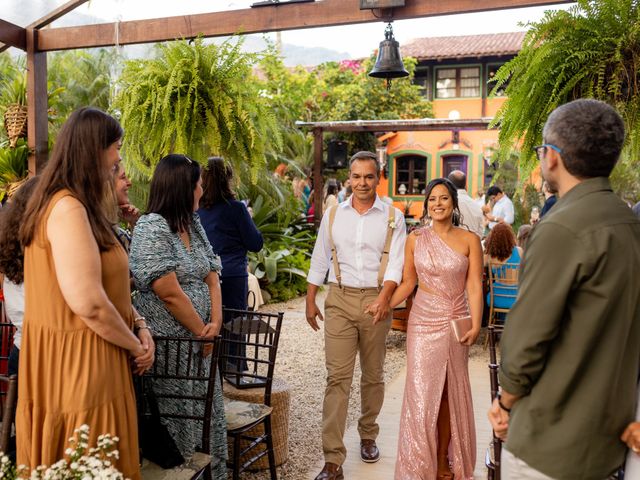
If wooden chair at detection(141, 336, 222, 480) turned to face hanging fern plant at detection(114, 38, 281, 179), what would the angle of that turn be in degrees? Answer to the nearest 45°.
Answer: approximately 135° to its right

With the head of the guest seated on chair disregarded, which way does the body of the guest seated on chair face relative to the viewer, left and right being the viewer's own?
facing away from the viewer

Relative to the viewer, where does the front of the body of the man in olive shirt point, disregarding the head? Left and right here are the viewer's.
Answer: facing away from the viewer and to the left of the viewer

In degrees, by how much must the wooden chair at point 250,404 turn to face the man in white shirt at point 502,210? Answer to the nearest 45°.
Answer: approximately 180°

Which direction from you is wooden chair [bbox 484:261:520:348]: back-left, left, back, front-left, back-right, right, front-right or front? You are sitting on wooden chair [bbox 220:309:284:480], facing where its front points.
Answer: back

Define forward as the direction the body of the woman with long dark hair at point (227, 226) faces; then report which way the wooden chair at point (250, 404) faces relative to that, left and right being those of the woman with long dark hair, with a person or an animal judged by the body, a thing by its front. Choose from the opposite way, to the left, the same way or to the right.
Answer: the opposite way

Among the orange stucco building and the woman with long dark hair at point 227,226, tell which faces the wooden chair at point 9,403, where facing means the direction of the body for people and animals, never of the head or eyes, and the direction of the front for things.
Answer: the orange stucco building

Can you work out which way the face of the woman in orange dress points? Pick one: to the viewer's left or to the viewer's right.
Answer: to the viewer's right

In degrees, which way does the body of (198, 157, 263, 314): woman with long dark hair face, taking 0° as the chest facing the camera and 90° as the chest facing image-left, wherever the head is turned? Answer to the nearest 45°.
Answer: approximately 225°
